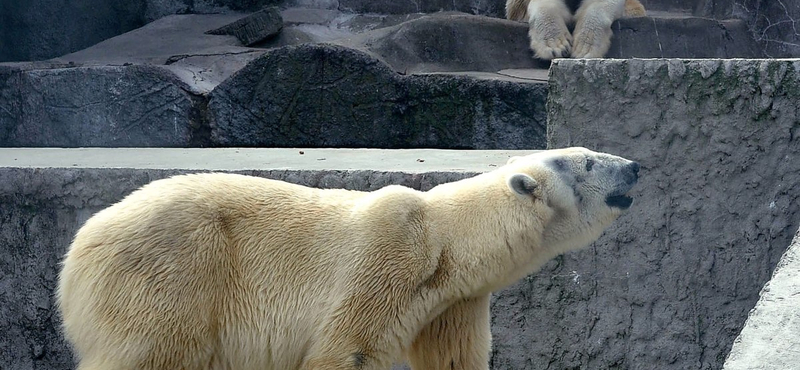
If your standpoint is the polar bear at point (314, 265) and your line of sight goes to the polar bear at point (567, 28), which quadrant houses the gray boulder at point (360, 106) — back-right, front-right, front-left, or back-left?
front-left

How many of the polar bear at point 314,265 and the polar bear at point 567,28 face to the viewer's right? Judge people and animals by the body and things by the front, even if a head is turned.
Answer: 1

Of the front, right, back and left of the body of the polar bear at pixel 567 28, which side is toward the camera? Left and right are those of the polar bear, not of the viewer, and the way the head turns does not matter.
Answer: front

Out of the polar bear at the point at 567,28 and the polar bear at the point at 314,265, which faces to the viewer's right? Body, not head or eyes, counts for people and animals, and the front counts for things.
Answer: the polar bear at the point at 314,265

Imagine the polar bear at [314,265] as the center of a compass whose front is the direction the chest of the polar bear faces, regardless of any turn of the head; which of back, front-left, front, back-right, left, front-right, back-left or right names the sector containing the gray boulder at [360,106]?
left

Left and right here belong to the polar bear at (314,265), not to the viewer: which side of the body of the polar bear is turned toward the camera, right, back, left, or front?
right

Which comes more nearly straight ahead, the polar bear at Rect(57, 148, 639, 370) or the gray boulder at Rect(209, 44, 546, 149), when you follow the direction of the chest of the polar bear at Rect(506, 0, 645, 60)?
the polar bear

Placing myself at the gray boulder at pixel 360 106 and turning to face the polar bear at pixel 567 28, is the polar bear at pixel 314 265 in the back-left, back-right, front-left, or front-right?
back-right

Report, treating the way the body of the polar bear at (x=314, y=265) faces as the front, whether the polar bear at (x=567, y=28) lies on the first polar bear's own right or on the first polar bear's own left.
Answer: on the first polar bear's own left

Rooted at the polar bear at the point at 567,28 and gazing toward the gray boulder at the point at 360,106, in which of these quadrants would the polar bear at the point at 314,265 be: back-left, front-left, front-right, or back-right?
front-left

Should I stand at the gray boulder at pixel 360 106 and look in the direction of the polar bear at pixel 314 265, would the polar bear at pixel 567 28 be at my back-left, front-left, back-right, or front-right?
back-left

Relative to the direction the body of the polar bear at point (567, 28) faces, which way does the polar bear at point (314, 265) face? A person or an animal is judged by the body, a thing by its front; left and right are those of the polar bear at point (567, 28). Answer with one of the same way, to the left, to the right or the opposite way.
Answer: to the left

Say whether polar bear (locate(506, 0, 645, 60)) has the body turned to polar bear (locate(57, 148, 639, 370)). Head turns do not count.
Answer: yes
